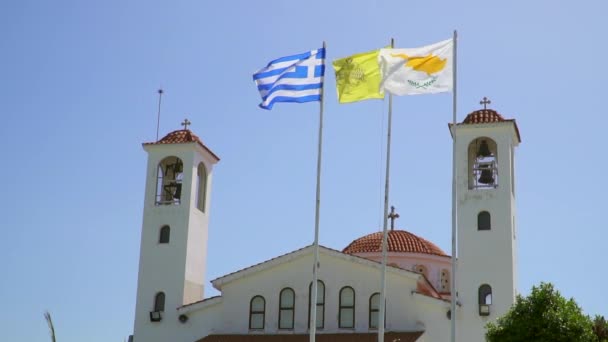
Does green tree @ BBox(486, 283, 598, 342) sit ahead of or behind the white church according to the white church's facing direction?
ahead

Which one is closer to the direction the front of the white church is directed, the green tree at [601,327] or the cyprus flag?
the cyprus flag

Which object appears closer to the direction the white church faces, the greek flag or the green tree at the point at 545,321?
the greek flag

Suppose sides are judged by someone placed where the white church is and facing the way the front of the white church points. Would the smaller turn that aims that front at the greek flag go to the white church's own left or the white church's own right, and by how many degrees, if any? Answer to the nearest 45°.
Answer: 0° — it already faces it

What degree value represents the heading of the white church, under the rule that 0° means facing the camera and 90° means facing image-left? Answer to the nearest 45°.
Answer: approximately 0°

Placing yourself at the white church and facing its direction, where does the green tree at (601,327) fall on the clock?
The green tree is roughly at 9 o'clock from the white church.

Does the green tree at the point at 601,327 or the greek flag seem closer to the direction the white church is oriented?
the greek flag

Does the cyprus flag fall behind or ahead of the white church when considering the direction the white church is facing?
ahead

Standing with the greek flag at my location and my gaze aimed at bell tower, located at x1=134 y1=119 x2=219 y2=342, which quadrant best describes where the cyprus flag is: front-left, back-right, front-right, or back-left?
back-right
